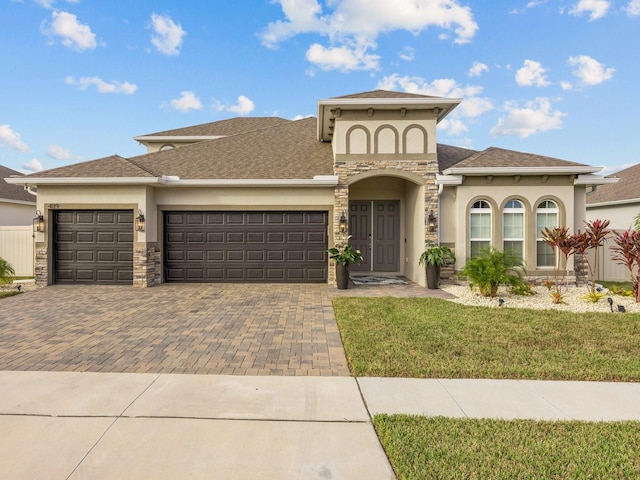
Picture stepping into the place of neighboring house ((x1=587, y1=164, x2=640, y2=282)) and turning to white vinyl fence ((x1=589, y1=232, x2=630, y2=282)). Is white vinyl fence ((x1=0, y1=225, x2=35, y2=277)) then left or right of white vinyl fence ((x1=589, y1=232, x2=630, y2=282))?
right

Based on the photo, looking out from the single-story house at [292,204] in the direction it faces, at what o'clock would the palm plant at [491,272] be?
The palm plant is roughly at 10 o'clock from the single-story house.

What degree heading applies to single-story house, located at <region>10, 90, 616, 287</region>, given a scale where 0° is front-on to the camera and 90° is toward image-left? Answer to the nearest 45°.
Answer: approximately 0°

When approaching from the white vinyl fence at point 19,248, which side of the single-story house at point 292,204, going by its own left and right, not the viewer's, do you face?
right

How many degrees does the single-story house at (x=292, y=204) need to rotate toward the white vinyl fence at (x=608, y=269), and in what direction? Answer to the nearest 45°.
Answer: approximately 90° to its left
